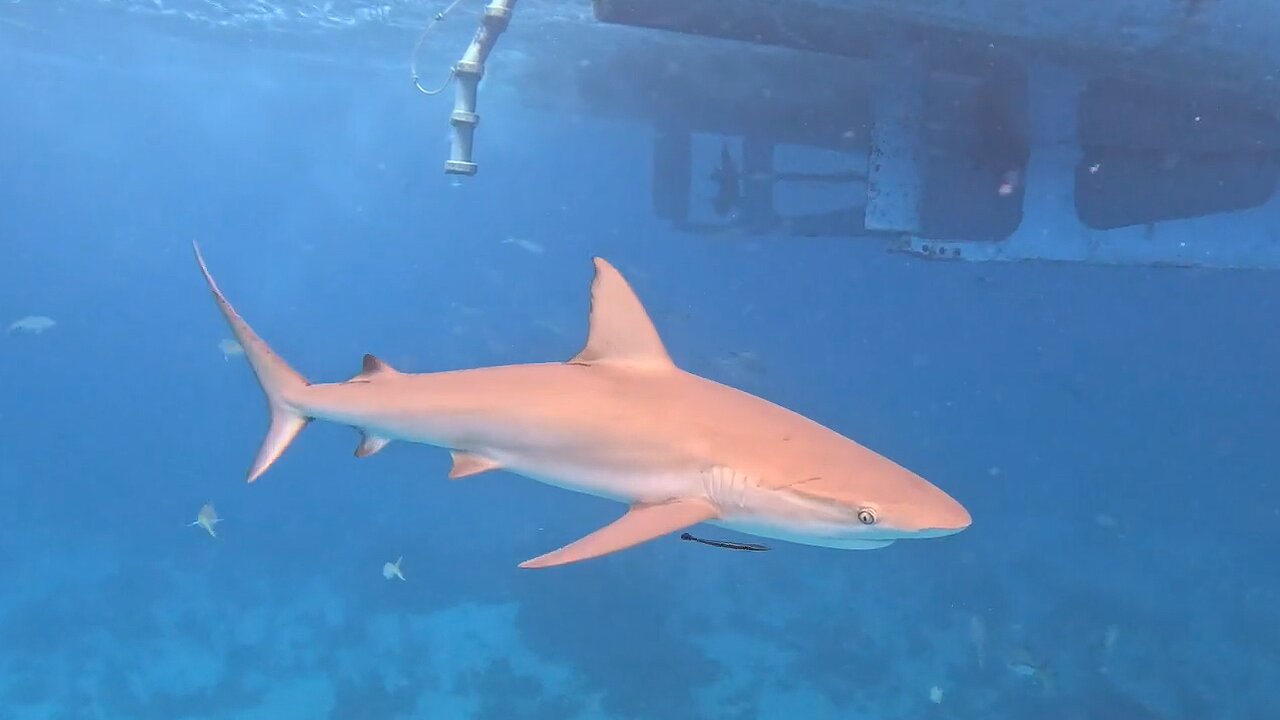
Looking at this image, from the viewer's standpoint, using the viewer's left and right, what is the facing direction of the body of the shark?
facing to the right of the viewer
